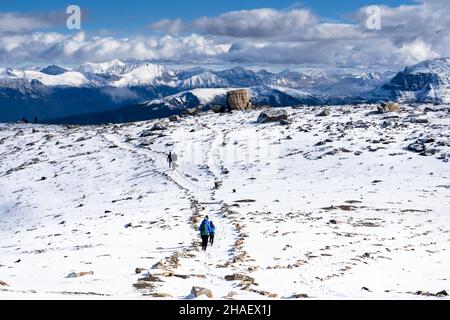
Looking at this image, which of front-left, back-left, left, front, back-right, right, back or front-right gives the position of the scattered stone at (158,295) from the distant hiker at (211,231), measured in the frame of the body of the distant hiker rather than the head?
back

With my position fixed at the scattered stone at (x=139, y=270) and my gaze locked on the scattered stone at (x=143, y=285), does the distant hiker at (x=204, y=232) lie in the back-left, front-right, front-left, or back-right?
back-left

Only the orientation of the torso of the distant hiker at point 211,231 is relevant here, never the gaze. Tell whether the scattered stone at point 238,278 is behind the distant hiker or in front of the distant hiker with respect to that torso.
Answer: behind

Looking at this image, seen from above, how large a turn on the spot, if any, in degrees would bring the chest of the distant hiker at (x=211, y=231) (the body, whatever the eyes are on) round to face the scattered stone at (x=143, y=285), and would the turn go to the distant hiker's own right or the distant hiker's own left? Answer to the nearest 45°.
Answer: approximately 180°

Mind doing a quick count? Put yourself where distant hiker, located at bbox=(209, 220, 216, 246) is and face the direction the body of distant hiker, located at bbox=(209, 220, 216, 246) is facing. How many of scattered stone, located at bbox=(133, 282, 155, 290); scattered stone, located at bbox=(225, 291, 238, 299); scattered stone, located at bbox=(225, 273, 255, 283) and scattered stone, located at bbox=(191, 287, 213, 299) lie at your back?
4

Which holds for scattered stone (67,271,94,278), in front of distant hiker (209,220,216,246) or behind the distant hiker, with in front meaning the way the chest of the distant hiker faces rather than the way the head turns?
behind

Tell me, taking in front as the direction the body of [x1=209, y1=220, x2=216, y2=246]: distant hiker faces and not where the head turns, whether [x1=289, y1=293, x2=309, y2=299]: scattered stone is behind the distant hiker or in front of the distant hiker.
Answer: behind

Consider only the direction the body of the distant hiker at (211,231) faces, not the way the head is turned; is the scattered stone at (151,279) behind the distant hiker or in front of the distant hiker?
behind

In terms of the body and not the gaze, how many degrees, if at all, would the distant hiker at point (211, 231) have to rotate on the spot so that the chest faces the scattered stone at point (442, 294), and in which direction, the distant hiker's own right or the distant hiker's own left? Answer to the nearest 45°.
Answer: approximately 135° to the distant hiker's own right

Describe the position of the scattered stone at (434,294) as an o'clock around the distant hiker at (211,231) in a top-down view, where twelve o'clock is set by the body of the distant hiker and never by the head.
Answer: The scattered stone is roughly at 5 o'clock from the distant hiker.

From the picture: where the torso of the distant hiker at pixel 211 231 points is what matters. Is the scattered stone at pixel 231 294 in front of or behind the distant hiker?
behind

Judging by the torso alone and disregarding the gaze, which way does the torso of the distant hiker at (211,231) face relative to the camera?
away from the camera

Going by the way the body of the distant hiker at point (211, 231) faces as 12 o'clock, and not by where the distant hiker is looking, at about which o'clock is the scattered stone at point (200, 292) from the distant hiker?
The scattered stone is roughly at 6 o'clock from the distant hiker.

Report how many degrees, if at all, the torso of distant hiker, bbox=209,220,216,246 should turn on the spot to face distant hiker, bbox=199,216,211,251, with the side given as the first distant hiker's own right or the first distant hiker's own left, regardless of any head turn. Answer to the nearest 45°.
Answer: approximately 180°
